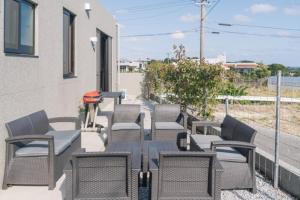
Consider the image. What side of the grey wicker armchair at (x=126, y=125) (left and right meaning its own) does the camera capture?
front

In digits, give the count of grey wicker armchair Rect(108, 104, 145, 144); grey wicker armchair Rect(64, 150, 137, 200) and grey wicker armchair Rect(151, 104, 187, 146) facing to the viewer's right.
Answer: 0

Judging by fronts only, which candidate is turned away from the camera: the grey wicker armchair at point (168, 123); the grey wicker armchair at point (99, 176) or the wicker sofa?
the grey wicker armchair at point (99, 176)

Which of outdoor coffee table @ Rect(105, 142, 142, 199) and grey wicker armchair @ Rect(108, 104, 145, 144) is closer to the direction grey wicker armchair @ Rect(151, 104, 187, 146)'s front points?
the outdoor coffee table

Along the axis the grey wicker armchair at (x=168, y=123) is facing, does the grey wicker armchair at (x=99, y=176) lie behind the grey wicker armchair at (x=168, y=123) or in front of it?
in front

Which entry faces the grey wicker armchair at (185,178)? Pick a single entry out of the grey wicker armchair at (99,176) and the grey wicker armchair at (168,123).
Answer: the grey wicker armchair at (168,123)

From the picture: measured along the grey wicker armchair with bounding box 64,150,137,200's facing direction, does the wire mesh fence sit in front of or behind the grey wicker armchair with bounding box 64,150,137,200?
in front

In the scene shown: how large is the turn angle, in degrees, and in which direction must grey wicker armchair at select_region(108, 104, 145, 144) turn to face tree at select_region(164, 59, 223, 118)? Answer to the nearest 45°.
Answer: approximately 135° to its left

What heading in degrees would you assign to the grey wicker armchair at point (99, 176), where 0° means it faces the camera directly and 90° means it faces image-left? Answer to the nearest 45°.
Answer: approximately 180°

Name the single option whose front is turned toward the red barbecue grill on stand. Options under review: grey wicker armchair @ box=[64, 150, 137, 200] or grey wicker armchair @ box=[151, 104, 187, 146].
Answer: grey wicker armchair @ box=[64, 150, 137, 200]

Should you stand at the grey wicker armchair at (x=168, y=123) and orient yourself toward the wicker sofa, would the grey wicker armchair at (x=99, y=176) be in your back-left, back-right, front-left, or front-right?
front-left

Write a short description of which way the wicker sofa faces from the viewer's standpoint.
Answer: facing to the right of the viewer

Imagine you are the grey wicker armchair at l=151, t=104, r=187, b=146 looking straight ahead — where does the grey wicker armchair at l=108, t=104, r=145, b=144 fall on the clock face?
the grey wicker armchair at l=108, t=104, r=145, b=144 is roughly at 2 o'clock from the grey wicker armchair at l=151, t=104, r=187, b=146.

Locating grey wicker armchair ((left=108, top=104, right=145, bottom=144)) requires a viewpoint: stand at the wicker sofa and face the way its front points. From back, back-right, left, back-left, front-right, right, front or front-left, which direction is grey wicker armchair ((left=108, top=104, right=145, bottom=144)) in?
front-left

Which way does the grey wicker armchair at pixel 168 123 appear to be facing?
toward the camera

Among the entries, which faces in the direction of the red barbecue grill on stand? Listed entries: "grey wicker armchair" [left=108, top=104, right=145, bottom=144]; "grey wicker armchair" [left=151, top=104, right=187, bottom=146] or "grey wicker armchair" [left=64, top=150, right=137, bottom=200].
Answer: "grey wicker armchair" [left=64, top=150, right=137, bottom=200]

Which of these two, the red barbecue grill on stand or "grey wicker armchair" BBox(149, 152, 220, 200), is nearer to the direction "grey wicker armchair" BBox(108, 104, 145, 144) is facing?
the grey wicker armchair
